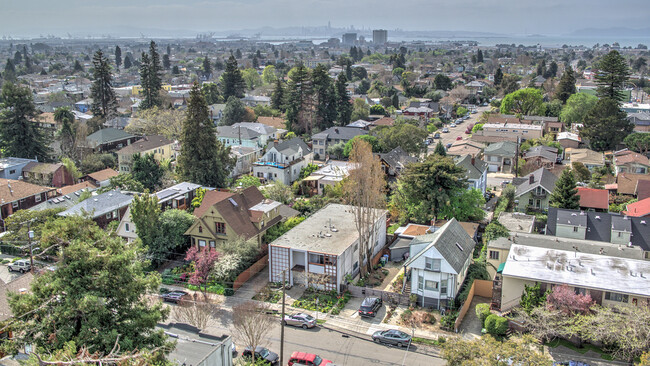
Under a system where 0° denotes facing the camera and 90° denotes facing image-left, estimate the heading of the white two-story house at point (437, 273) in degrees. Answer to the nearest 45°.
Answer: approximately 0°

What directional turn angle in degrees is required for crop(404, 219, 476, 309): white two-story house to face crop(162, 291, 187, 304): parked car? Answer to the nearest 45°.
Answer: approximately 90° to its right

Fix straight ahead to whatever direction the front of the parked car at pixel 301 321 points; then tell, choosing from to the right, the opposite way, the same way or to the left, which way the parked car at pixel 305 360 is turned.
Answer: the opposite way

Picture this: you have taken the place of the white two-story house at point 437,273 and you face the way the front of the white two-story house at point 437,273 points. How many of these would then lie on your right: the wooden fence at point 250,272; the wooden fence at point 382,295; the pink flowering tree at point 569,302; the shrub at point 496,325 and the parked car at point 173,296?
3

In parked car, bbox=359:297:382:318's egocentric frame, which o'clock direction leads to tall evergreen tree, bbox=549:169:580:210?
The tall evergreen tree is roughly at 12 o'clock from the parked car.

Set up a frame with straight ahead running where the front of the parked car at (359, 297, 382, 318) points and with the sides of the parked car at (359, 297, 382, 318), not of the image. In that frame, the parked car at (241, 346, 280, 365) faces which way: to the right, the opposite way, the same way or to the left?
to the right

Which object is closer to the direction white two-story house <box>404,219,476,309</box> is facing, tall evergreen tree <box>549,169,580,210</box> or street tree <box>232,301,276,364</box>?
the street tree

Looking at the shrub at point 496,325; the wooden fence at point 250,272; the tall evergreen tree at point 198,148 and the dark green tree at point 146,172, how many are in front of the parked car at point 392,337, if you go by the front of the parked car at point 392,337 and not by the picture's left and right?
3

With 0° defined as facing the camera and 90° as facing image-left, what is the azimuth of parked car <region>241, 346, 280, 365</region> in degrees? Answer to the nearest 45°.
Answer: approximately 315°
